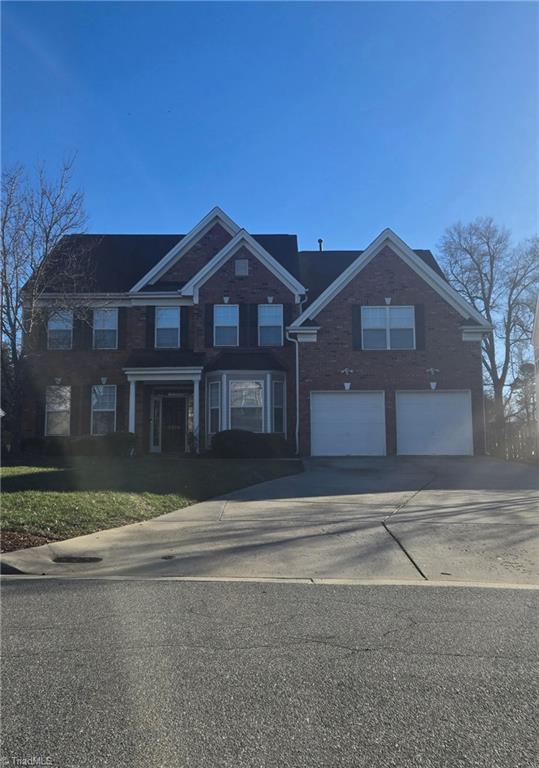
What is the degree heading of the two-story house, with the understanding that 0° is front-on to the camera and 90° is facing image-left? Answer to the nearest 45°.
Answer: approximately 0°
